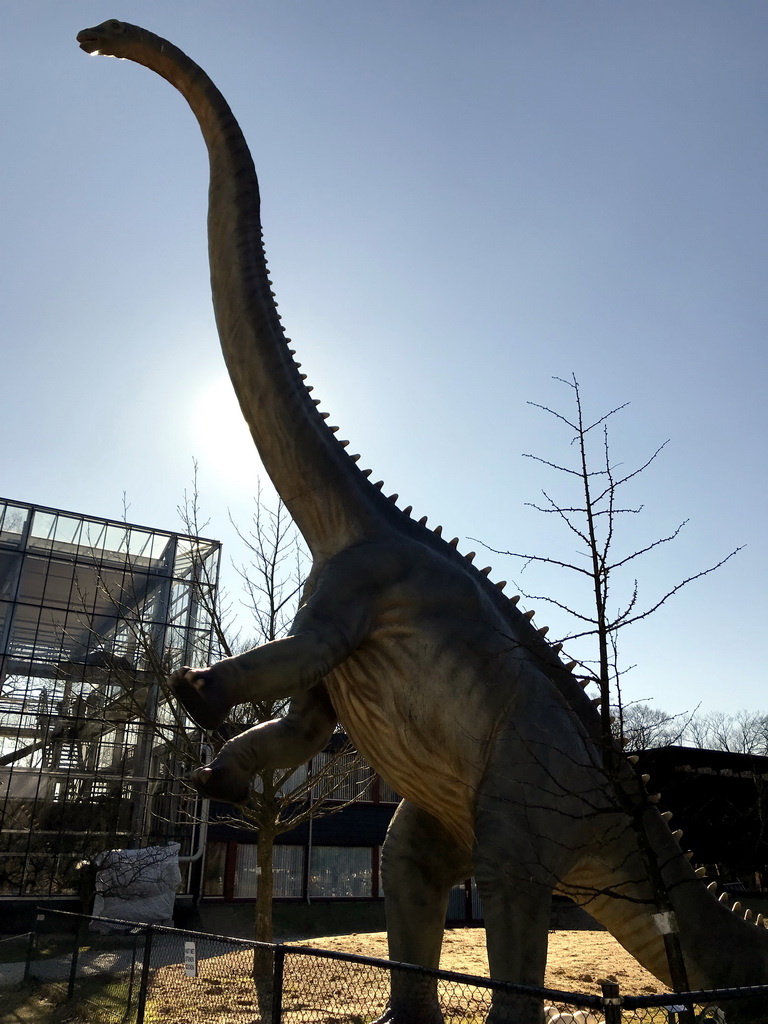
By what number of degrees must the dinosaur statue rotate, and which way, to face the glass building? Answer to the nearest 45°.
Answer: approximately 45° to its right

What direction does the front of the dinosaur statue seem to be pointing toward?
to the viewer's left
